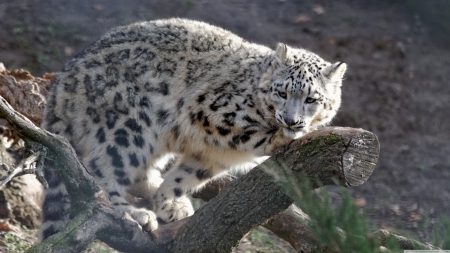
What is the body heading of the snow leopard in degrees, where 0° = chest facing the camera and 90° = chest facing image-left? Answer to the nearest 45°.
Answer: approximately 270°

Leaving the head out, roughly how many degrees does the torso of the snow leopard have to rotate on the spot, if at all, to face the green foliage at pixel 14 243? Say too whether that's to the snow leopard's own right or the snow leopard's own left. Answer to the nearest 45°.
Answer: approximately 180°

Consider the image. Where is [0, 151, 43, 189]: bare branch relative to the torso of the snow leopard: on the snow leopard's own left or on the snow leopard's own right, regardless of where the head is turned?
on the snow leopard's own right
